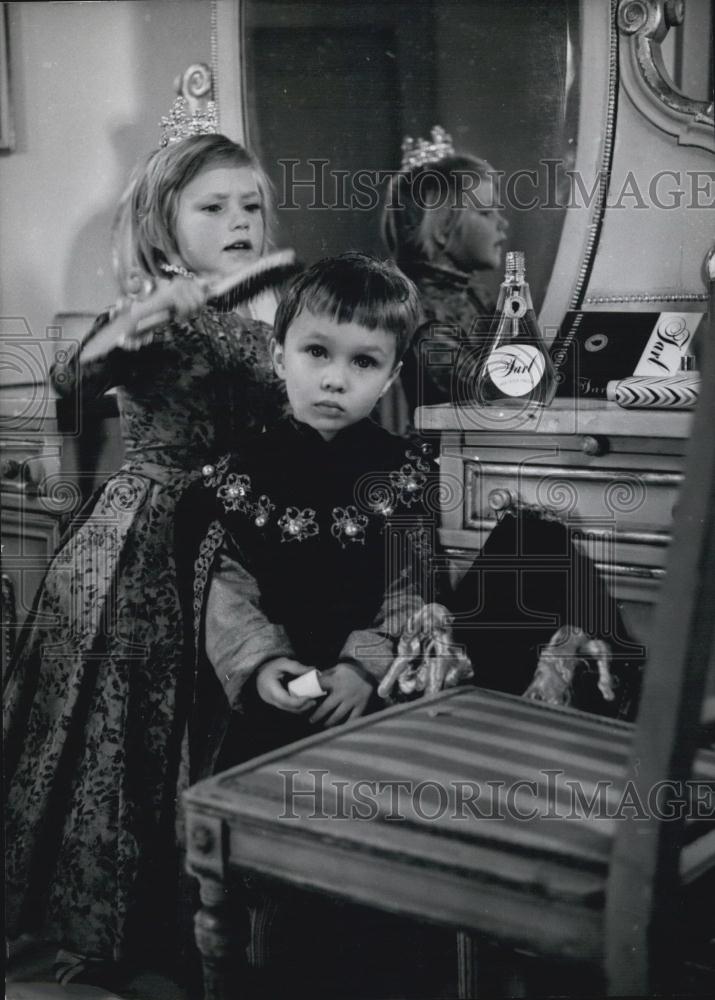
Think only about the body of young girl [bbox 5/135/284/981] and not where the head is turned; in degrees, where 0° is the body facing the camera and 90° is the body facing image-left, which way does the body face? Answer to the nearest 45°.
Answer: approximately 315°

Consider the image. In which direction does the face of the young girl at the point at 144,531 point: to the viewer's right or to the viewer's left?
to the viewer's right

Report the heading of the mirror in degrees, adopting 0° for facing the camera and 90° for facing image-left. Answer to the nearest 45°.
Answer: approximately 0°

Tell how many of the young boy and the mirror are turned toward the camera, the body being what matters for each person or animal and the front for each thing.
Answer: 2
